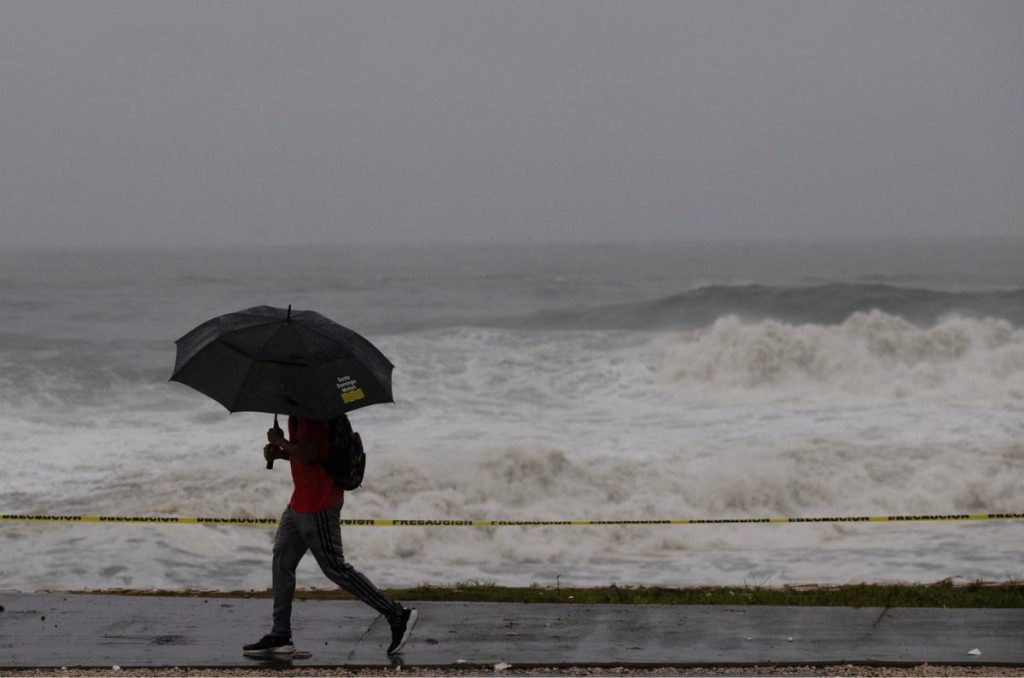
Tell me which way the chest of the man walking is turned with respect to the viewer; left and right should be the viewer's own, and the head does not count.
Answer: facing to the left of the viewer

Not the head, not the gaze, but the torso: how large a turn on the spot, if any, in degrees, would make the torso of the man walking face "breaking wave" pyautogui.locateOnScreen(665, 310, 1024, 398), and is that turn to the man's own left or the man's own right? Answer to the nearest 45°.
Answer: approximately 135° to the man's own right

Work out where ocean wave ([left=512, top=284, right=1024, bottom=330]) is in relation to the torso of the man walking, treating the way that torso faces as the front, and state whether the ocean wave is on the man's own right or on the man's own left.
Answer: on the man's own right
